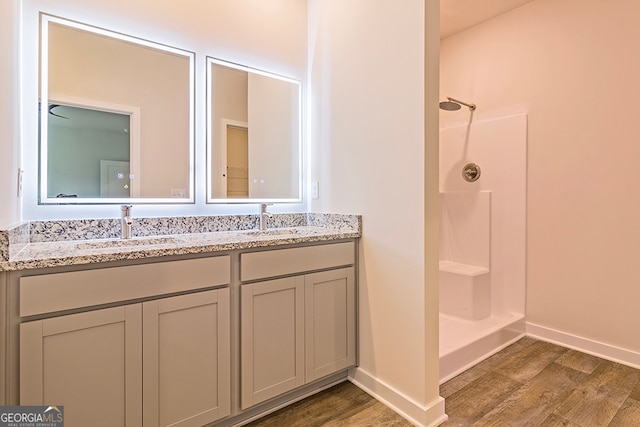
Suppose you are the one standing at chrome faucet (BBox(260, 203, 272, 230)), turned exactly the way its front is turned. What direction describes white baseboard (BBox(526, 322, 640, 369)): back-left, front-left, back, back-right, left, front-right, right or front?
front-left

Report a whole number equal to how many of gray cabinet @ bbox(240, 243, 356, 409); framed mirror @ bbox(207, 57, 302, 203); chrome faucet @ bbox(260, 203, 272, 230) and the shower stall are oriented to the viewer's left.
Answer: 0

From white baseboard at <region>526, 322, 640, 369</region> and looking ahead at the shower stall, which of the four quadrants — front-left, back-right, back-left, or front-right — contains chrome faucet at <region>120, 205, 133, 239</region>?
front-left

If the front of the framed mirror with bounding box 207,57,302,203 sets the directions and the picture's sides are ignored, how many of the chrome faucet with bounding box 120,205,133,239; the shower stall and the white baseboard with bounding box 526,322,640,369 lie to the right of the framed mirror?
1

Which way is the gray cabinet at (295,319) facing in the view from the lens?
facing the viewer and to the right of the viewer

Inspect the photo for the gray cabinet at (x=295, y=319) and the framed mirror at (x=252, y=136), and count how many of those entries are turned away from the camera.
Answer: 0

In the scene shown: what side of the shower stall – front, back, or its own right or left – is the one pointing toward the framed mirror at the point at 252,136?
right

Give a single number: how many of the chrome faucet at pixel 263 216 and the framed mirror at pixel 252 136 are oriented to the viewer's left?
0

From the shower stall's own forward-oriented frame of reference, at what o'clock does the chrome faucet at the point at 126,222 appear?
The chrome faucet is roughly at 3 o'clock from the shower stall.

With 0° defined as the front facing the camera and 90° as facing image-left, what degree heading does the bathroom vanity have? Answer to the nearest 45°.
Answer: approximately 315°

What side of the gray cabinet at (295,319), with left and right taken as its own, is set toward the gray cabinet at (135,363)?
right

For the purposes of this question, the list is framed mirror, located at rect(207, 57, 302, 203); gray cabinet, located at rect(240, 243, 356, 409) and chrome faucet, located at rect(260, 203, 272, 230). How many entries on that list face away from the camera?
0

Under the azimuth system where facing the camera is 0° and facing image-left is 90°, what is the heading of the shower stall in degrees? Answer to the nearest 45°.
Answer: approximately 315°

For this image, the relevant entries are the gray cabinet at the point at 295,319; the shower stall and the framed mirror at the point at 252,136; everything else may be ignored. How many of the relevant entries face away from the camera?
0

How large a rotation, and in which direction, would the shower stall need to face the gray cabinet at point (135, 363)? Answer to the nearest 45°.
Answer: approximately 90° to its right

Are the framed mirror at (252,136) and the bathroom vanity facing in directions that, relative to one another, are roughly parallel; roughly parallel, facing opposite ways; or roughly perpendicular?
roughly parallel

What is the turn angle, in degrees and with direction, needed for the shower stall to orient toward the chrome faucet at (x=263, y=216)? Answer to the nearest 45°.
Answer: approximately 90° to its right

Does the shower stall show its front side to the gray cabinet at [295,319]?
no

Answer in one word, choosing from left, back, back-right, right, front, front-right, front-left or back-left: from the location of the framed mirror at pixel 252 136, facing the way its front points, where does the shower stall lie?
front-left
